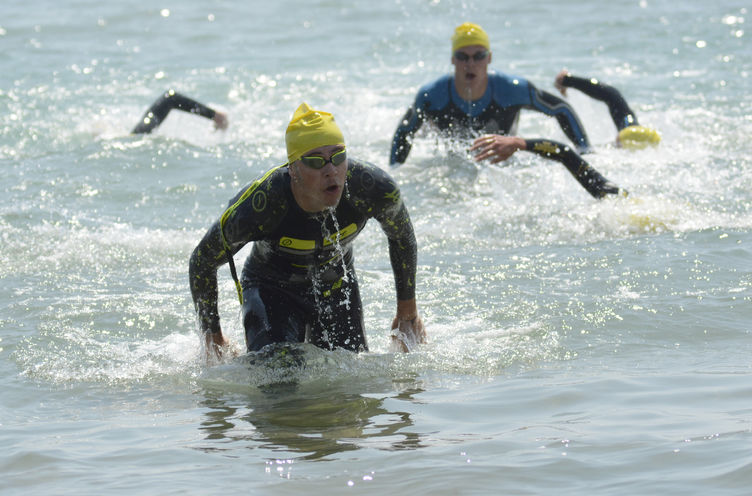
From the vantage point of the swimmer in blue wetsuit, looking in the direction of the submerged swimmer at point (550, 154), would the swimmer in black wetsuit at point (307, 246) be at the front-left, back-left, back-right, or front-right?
front-right

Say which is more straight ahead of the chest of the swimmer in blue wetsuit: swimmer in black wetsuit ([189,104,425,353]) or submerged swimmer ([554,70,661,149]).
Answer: the swimmer in black wetsuit

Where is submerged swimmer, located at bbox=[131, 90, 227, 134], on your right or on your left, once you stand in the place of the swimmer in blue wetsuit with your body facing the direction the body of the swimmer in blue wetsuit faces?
on your right

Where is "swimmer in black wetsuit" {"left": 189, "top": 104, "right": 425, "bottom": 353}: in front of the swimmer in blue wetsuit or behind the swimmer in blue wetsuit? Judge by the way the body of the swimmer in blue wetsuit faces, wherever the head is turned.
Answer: in front

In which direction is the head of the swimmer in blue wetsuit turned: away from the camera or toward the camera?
toward the camera

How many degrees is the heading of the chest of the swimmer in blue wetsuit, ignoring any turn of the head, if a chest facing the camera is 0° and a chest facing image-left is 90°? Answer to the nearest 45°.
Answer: approximately 0°

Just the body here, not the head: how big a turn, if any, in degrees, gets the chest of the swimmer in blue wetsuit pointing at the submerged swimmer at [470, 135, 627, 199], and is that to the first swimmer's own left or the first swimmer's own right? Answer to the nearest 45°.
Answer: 0° — they already face them

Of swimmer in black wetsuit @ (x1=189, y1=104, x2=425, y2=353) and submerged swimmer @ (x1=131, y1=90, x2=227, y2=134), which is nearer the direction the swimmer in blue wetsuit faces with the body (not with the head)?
the swimmer in black wetsuit

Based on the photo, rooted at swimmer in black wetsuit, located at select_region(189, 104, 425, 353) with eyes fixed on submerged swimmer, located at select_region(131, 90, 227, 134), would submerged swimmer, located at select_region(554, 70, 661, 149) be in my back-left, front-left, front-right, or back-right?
front-right

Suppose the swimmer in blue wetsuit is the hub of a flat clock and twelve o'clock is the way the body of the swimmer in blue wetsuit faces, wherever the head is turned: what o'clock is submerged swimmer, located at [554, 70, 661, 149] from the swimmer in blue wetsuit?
The submerged swimmer is roughly at 8 o'clock from the swimmer in blue wetsuit.
